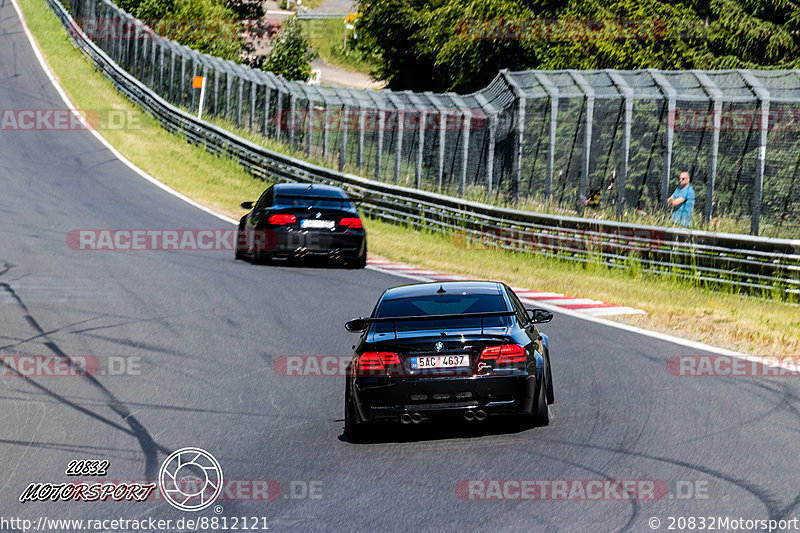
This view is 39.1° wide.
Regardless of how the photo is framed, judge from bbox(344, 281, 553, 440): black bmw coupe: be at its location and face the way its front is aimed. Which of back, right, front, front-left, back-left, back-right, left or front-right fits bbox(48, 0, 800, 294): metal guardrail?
front

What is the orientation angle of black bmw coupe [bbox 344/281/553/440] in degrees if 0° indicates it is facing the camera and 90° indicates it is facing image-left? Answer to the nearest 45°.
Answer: approximately 180°

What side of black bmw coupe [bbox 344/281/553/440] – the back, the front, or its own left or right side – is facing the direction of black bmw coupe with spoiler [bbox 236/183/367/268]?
front

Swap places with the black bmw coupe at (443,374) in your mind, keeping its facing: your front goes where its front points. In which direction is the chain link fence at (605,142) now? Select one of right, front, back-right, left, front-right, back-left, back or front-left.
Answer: front
